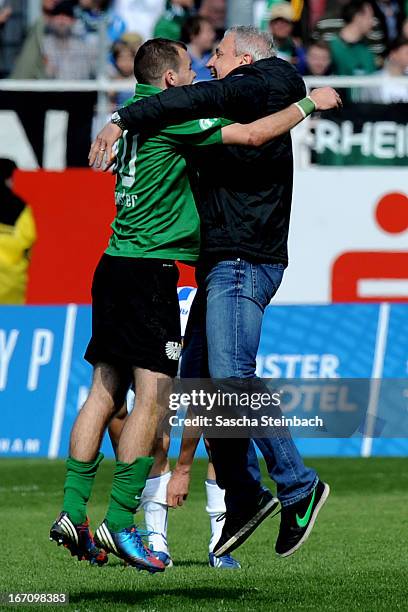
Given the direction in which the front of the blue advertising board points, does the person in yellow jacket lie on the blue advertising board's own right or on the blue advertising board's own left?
on the blue advertising board's own right
